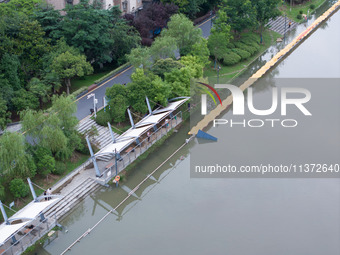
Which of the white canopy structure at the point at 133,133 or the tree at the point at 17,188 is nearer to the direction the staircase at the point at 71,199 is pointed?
the white canopy structure

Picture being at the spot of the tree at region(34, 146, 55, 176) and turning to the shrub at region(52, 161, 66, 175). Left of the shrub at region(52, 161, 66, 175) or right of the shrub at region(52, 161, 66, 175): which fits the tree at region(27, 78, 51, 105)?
left

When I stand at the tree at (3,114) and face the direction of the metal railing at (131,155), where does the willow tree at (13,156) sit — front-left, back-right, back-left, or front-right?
front-right

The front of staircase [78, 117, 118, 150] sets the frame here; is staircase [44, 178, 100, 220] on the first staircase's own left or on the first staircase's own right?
on the first staircase's own right

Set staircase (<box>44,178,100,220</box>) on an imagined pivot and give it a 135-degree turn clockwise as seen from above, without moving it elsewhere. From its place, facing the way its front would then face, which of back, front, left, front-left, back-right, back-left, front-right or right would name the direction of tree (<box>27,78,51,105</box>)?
right

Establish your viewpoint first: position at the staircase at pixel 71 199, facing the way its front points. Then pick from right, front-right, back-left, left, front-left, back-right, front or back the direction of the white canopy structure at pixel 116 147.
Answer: left

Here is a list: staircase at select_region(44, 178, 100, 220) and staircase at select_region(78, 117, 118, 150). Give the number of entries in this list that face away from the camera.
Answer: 0

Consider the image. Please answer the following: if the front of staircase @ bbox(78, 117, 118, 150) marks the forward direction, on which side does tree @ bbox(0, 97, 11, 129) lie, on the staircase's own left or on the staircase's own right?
on the staircase's own right

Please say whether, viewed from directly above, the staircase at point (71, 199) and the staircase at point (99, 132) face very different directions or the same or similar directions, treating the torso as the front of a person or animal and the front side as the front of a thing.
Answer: same or similar directions

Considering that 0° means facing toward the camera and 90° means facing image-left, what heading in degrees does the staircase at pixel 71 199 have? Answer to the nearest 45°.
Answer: approximately 315°

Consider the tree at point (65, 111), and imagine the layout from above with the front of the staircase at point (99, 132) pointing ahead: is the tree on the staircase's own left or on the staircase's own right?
on the staircase's own right

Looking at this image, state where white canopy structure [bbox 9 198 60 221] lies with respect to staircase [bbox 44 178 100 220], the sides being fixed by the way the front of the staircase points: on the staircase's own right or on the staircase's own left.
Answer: on the staircase's own right

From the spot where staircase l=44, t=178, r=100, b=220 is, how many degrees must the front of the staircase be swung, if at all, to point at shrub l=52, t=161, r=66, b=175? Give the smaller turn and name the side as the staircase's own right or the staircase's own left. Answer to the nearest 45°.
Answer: approximately 135° to the staircase's own left

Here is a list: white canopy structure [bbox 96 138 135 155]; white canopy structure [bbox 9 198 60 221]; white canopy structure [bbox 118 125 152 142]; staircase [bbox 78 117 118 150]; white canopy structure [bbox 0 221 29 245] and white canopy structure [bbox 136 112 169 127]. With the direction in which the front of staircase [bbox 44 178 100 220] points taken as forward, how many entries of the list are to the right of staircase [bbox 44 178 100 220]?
2

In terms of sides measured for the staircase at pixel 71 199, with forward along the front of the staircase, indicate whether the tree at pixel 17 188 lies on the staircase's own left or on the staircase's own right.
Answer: on the staircase's own right

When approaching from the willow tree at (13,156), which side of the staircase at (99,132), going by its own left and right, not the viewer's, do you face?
right

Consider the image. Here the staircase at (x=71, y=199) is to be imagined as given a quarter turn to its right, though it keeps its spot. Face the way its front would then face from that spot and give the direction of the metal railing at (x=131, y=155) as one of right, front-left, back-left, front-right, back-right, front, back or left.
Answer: back

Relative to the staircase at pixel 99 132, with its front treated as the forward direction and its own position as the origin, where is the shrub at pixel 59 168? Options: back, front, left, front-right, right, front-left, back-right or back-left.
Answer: right

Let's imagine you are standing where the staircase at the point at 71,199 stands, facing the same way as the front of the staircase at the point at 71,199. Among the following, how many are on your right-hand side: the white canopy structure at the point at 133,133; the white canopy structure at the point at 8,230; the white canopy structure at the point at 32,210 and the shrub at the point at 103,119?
2
